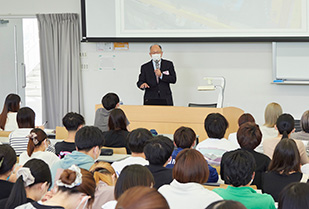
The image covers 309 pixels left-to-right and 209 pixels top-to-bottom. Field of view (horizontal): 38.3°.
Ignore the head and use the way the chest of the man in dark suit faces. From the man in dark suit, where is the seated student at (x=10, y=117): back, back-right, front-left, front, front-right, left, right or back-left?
front-right

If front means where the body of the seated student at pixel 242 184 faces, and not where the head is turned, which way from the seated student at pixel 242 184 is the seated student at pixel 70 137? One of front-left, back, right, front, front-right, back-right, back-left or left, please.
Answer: front-left

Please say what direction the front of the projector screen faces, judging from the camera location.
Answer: facing the viewer

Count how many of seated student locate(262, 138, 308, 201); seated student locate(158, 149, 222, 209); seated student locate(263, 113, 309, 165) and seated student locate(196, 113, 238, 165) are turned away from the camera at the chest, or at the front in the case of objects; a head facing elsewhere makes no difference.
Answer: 4

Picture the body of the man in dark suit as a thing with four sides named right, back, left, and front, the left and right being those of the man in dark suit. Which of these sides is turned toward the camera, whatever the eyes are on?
front

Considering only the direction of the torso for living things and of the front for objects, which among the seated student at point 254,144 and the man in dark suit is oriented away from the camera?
the seated student

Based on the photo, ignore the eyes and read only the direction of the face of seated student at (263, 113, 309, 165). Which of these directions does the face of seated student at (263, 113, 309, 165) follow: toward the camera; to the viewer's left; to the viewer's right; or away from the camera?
away from the camera

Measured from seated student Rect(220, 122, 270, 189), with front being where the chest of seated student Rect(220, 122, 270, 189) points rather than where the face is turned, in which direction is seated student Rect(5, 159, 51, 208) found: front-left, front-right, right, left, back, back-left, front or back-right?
back-left

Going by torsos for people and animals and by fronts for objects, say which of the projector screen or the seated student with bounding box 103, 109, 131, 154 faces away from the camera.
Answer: the seated student

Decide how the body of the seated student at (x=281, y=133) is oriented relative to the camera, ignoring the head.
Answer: away from the camera

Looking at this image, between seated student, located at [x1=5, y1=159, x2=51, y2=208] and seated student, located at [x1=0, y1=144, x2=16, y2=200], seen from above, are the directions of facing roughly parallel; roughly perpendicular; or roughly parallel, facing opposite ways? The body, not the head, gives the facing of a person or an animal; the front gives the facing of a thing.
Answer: roughly parallel

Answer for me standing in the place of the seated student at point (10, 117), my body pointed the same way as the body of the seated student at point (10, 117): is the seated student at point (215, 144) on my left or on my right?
on my right

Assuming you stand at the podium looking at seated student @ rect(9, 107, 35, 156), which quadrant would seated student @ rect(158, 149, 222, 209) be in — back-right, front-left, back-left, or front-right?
front-left

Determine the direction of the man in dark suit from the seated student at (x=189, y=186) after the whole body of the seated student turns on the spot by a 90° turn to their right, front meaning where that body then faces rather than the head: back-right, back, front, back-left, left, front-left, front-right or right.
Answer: left

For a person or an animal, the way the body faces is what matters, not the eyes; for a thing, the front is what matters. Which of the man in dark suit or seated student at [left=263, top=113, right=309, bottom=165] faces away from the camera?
the seated student
